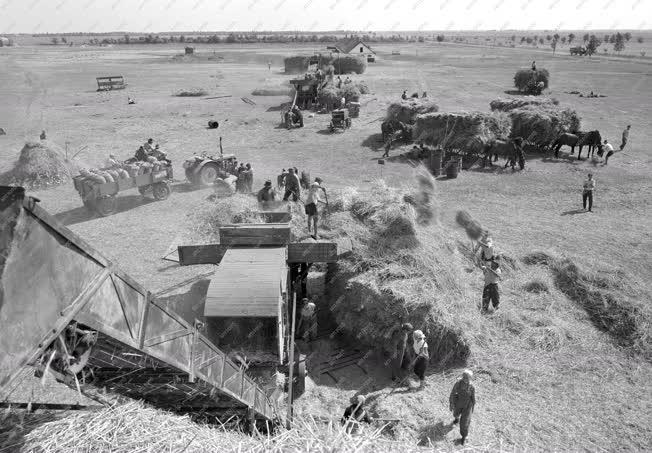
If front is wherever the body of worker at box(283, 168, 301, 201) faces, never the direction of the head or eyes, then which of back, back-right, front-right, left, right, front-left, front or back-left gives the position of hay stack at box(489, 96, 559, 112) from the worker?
front-right

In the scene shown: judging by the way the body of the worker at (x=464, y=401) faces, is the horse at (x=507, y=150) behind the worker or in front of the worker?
behind

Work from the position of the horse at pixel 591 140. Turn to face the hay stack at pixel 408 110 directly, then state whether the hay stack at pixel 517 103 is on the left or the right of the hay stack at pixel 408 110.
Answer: right

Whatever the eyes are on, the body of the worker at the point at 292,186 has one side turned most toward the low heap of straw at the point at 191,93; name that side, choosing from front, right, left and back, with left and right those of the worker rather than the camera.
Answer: front

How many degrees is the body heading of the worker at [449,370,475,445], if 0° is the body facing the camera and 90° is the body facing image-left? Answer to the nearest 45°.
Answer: approximately 0°

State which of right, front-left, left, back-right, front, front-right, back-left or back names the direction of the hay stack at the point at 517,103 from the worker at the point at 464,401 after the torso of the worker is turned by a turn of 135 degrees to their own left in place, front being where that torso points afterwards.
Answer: front-left

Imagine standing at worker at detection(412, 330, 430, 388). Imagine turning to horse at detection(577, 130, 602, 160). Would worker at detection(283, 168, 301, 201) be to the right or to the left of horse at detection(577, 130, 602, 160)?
left
